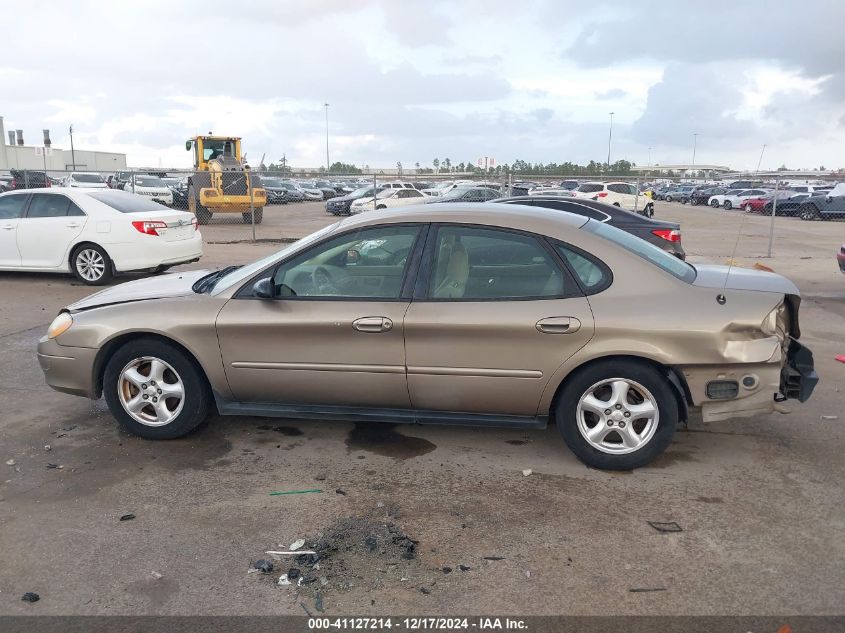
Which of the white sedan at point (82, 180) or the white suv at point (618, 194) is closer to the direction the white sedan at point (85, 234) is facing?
the white sedan

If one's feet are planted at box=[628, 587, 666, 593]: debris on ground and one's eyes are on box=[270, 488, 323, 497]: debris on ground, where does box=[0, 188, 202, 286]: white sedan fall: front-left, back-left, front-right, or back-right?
front-right

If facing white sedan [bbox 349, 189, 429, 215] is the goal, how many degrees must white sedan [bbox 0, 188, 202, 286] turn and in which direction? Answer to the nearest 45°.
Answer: approximately 90° to its right

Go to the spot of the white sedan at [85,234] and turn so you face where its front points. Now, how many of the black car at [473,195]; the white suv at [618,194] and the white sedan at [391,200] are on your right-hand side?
3

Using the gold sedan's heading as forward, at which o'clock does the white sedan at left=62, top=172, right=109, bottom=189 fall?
The white sedan is roughly at 2 o'clock from the gold sedan.

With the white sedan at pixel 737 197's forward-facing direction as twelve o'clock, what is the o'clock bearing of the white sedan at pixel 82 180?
the white sedan at pixel 82 180 is roughly at 12 o'clock from the white sedan at pixel 737 197.

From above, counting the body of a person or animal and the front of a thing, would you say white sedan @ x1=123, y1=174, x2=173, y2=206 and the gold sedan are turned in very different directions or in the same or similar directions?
very different directions

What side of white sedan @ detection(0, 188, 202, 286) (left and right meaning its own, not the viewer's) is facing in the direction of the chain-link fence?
right

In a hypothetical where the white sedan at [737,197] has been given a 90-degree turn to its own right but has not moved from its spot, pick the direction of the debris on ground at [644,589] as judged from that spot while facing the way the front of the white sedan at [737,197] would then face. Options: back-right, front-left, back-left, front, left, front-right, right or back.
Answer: back-left

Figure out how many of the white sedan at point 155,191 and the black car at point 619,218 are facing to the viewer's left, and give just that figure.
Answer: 1

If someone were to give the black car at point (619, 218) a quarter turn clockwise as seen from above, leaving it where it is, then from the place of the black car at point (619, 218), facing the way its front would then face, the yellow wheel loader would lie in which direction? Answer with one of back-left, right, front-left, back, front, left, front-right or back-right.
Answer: front-left

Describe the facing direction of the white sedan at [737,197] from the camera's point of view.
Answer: facing the viewer and to the left of the viewer

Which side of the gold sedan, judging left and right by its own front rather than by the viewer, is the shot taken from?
left

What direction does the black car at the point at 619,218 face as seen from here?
to the viewer's left

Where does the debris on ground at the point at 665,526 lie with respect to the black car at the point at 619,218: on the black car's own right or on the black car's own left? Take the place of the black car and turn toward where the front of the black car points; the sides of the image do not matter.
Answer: on the black car's own left

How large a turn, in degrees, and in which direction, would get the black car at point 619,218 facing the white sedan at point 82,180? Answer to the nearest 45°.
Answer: approximately 45° to its right

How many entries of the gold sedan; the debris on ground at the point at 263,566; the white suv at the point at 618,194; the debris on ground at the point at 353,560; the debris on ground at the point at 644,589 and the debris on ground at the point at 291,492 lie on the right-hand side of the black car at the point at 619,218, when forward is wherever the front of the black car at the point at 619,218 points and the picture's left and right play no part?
1

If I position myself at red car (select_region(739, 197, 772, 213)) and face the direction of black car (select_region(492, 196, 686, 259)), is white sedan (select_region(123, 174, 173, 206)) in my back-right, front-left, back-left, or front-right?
front-right

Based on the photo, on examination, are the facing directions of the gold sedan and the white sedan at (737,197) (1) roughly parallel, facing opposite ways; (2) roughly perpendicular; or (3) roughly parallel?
roughly parallel
